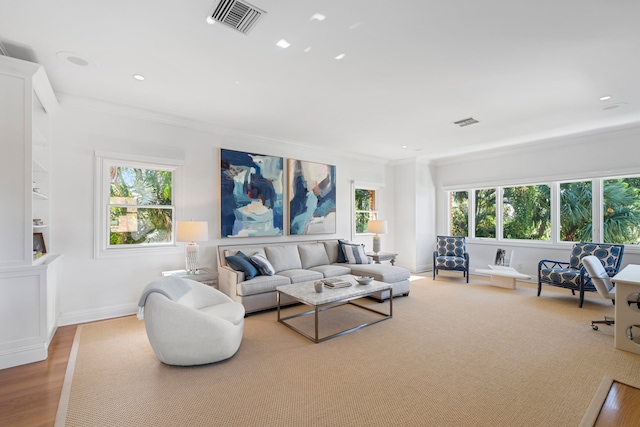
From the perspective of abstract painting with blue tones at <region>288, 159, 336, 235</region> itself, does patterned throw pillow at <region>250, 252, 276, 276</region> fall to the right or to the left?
on its right

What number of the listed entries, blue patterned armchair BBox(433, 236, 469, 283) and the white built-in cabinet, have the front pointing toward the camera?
1

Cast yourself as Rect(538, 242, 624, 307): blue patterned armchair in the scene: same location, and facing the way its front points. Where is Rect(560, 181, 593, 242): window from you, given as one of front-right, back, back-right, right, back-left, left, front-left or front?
back-right

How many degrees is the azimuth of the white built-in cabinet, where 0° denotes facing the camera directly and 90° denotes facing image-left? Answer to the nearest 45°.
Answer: approximately 270°

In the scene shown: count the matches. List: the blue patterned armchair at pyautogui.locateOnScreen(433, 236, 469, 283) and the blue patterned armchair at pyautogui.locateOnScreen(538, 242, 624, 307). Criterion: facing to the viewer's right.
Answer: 0

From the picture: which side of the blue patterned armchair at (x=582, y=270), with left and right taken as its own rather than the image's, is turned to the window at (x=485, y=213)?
right

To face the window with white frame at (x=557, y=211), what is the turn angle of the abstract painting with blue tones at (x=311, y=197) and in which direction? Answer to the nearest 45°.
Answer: approximately 45° to its left

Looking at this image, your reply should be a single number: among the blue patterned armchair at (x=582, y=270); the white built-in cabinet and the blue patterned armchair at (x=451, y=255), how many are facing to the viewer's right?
1

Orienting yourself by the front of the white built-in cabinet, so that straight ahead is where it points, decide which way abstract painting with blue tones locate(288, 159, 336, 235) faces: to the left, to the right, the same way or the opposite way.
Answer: to the right

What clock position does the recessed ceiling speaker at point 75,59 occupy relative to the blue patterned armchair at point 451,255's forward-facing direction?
The recessed ceiling speaker is roughly at 1 o'clock from the blue patterned armchair.

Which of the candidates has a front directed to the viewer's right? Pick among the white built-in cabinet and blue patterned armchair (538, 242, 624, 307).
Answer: the white built-in cabinet

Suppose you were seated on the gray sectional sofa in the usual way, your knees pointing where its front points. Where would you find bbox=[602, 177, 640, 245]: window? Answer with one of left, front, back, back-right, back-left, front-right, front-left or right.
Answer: front-left

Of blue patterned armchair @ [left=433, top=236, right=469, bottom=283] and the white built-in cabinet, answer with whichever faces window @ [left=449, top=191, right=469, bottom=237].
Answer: the white built-in cabinet

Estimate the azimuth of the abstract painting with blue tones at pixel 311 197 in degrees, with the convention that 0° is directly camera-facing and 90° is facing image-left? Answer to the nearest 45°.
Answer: approximately 315°
